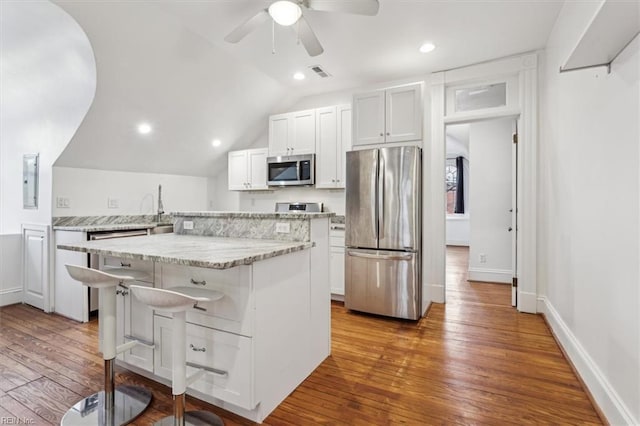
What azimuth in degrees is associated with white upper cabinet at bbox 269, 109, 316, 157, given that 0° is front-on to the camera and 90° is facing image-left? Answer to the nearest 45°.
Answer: approximately 45°

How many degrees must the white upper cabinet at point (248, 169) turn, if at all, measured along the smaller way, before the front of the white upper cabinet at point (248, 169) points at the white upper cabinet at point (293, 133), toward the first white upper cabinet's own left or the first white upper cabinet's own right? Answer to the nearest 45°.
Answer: approximately 90° to the first white upper cabinet's own left

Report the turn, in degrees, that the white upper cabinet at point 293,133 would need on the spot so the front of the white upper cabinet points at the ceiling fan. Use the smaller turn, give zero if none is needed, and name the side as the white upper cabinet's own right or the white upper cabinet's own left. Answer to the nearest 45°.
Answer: approximately 45° to the white upper cabinet's own left

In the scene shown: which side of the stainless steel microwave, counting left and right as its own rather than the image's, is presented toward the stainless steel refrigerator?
left

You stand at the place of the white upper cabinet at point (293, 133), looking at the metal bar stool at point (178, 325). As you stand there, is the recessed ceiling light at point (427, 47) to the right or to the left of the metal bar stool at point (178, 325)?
left

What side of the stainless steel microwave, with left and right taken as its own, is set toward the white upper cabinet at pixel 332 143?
left
